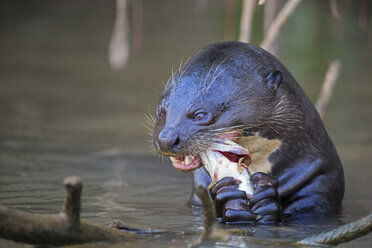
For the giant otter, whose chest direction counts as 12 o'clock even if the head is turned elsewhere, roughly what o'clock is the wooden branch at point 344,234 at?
The wooden branch is roughly at 10 o'clock from the giant otter.

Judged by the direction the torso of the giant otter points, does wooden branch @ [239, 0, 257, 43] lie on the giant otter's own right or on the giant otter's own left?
on the giant otter's own right

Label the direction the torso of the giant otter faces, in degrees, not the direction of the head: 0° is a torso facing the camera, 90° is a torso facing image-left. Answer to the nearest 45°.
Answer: approximately 45°

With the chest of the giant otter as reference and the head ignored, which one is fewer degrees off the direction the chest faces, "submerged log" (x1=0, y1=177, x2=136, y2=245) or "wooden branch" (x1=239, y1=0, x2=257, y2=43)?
the submerged log

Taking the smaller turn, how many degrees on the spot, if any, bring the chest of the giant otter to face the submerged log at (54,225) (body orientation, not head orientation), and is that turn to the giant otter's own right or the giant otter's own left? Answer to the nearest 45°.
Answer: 0° — it already faces it

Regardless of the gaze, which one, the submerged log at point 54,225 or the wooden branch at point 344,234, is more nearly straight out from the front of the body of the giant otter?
the submerged log
